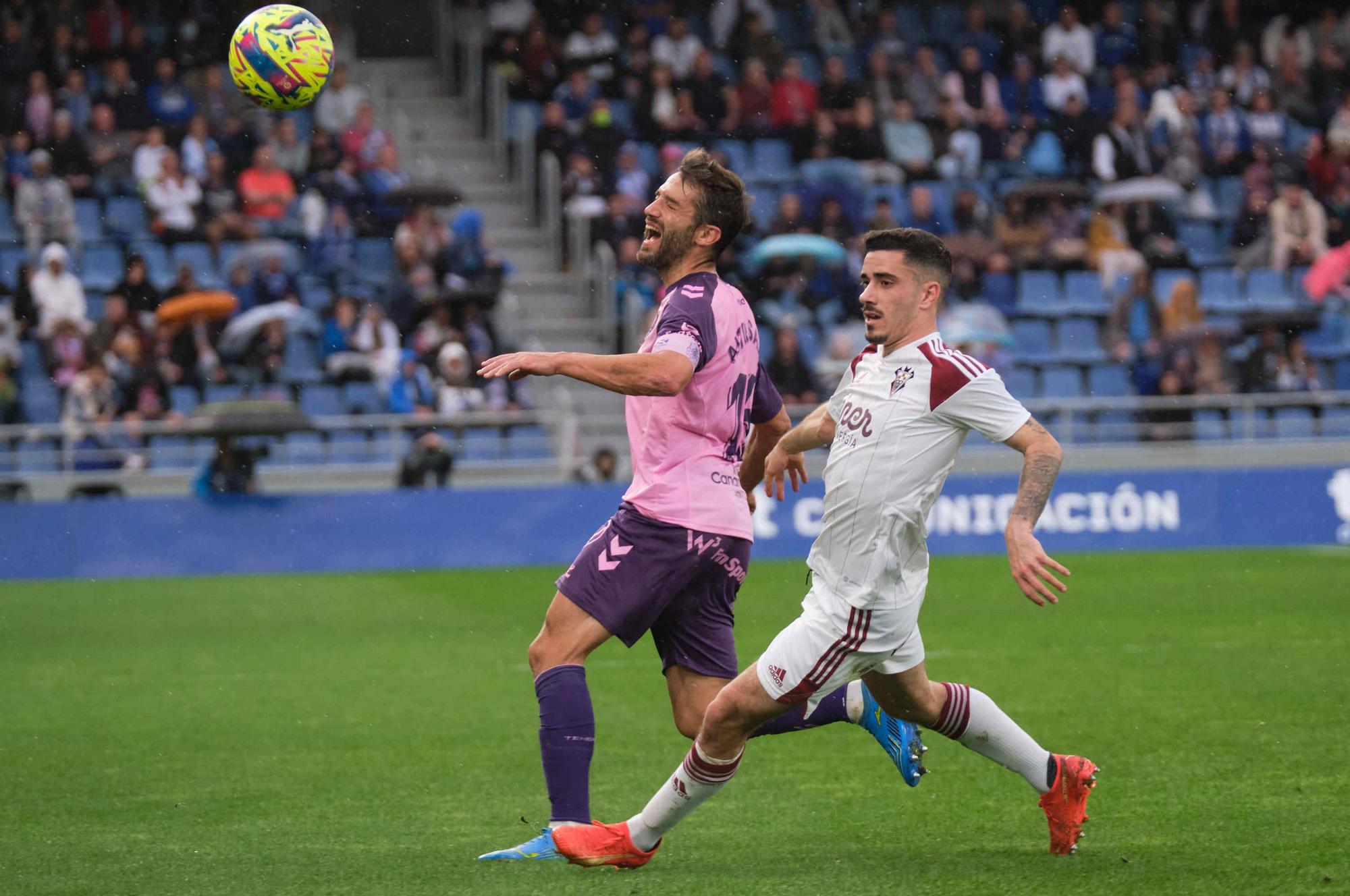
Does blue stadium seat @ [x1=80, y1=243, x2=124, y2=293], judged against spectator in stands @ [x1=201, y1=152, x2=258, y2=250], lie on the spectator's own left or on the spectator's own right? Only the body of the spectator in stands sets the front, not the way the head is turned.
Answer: on the spectator's own right

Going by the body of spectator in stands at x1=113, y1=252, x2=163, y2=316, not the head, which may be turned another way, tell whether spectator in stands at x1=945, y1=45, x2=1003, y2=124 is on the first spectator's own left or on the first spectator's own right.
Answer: on the first spectator's own left

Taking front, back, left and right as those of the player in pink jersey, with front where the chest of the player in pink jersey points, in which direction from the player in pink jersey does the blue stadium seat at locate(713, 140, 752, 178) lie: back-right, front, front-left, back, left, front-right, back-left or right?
right

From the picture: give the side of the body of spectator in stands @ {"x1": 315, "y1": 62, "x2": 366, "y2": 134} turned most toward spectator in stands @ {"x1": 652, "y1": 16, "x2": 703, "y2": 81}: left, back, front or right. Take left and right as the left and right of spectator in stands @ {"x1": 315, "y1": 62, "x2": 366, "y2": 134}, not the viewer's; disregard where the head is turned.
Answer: left

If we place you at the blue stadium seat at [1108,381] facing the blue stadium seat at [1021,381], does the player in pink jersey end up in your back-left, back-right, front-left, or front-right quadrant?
front-left

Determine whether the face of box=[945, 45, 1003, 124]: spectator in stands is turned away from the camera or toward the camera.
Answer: toward the camera

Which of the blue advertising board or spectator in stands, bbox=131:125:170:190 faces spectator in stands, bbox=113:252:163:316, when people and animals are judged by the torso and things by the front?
spectator in stands, bbox=131:125:170:190

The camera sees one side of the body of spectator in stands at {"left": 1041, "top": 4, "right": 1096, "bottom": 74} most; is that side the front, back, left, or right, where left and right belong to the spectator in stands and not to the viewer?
front

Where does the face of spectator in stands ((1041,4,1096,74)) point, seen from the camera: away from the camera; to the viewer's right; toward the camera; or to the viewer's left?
toward the camera

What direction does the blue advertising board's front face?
toward the camera

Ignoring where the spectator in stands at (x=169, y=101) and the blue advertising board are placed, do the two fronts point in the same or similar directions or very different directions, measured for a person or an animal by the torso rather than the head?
same or similar directions

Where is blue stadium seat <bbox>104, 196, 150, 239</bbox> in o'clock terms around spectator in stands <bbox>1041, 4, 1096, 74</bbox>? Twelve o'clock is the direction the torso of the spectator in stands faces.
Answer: The blue stadium seat is roughly at 2 o'clock from the spectator in stands.

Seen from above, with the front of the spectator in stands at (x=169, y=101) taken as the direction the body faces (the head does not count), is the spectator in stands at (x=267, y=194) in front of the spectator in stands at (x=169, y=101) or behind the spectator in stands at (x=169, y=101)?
in front

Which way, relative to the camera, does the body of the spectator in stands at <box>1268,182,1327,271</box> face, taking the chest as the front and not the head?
toward the camera

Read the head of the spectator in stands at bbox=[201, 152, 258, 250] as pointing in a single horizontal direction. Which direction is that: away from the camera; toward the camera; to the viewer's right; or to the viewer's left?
toward the camera

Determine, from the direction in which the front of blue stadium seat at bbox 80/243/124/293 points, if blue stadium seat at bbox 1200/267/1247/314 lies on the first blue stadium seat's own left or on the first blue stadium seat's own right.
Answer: on the first blue stadium seat's own left

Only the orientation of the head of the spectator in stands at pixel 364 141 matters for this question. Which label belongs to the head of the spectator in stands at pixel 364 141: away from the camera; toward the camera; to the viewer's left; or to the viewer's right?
toward the camera

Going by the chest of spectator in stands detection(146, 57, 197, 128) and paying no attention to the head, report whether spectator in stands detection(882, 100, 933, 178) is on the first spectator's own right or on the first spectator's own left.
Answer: on the first spectator's own left

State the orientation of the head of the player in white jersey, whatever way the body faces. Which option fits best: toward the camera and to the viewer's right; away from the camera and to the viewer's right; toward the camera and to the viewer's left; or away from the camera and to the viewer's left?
toward the camera and to the viewer's left
